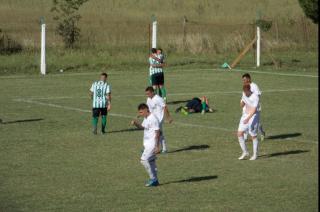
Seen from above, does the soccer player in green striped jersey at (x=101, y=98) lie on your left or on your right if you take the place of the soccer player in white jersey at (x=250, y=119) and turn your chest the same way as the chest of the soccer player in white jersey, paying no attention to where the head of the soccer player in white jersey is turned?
on your right

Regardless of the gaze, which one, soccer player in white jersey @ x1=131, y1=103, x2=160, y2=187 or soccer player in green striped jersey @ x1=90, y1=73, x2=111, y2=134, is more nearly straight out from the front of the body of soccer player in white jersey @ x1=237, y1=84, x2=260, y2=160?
the soccer player in white jersey

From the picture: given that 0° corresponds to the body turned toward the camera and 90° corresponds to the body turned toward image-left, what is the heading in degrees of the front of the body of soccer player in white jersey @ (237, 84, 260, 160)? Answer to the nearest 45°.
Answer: approximately 45°

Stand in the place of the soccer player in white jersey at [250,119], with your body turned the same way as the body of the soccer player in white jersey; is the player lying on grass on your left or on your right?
on your right
